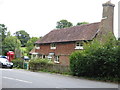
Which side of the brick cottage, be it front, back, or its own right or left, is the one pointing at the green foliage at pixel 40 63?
front

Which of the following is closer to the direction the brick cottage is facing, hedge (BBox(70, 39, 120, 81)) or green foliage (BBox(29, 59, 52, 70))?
the green foliage

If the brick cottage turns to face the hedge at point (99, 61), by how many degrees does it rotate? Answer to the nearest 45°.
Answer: approximately 45° to its left

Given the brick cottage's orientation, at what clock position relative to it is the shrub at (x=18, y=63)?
The shrub is roughly at 1 o'clock from the brick cottage.

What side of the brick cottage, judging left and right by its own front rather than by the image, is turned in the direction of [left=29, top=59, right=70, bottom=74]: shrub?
front

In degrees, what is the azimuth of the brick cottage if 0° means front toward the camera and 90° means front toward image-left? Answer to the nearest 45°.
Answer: approximately 45°
